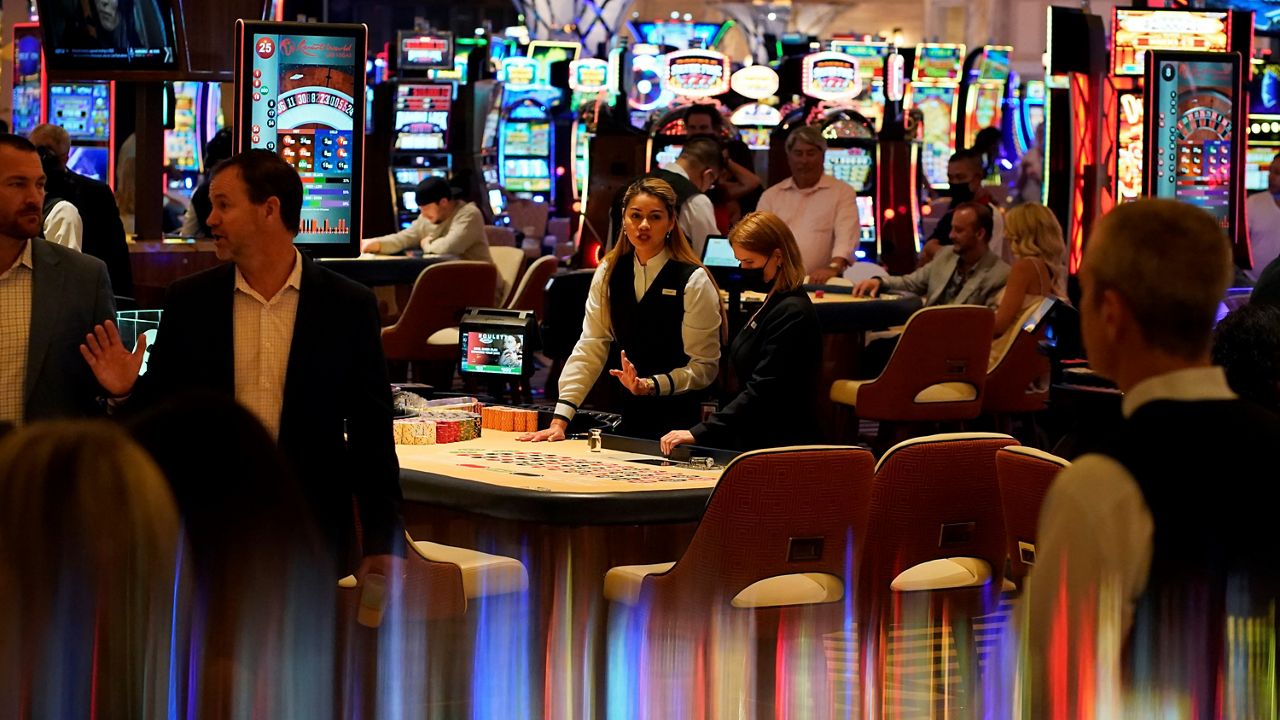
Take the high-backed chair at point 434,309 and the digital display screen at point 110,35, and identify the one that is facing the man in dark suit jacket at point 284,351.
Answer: the digital display screen

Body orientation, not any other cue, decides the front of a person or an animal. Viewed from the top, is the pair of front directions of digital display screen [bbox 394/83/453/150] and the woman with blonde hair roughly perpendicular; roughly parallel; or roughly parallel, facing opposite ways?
roughly perpendicular

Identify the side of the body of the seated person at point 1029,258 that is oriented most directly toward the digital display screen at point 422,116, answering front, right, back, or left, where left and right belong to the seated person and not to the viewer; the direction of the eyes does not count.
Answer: front

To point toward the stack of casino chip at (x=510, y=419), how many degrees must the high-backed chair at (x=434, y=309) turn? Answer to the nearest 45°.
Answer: approximately 135° to its left

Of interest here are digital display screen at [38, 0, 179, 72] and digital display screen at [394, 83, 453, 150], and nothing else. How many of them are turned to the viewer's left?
0

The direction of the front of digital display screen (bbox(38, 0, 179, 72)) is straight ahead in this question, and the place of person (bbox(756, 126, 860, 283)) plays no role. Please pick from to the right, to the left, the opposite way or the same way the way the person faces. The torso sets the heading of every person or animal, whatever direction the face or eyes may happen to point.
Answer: the same way

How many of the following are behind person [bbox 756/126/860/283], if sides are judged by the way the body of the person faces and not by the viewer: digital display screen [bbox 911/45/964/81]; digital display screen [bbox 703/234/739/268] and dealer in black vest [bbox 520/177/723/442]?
1

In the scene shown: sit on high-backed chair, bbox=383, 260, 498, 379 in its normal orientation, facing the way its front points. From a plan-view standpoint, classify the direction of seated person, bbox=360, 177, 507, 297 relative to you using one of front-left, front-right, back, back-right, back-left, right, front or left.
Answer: front-right

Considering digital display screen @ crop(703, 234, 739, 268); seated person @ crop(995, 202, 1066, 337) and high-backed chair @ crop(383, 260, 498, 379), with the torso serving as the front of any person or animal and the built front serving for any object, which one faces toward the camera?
the digital display screen

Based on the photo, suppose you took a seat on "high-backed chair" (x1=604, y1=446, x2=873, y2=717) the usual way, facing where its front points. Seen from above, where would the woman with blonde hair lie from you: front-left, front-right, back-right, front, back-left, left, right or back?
front-right

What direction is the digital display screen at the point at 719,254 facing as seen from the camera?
toward the camera

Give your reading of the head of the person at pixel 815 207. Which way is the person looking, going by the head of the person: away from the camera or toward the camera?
toward the camera

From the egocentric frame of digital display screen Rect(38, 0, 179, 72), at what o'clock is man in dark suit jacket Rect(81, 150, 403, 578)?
The man in dark suit jacket is roughly at 12 o'clock from the digital display screen.

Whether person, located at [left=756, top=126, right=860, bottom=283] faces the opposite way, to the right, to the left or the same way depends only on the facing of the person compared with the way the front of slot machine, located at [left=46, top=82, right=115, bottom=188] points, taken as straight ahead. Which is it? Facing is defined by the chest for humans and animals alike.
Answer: the same way
